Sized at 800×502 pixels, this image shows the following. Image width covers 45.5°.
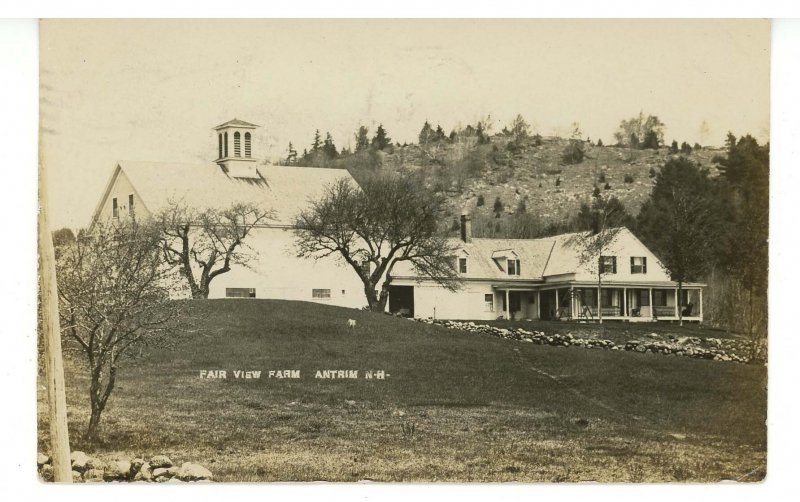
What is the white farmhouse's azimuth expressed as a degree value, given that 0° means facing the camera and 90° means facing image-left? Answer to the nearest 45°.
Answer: approximately 0°
